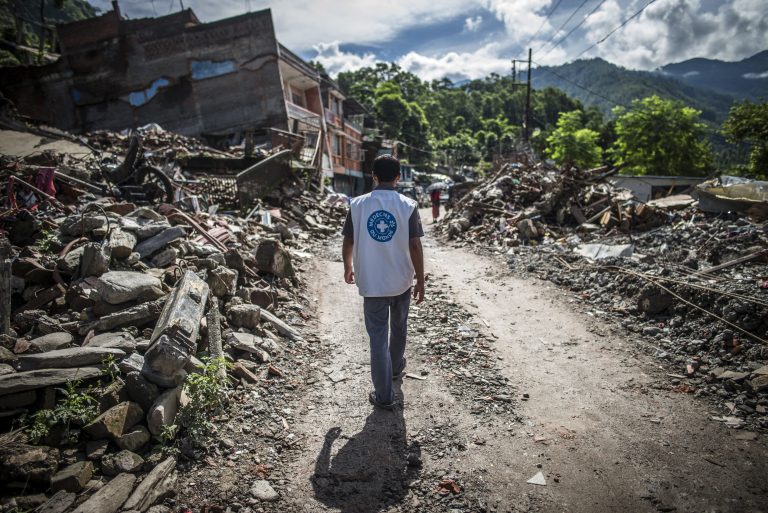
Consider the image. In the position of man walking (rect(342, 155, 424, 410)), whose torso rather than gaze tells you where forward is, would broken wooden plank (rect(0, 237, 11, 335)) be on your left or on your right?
on your left

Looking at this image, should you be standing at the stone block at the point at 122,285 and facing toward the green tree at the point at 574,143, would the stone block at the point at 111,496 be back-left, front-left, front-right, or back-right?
back-right

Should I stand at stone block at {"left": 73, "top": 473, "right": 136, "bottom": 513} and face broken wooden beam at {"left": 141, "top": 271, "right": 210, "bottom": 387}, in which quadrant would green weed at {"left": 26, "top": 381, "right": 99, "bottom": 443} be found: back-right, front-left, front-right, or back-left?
front-left

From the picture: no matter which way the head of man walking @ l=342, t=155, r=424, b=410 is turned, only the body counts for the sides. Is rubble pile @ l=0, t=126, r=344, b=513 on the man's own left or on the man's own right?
on the man's own left

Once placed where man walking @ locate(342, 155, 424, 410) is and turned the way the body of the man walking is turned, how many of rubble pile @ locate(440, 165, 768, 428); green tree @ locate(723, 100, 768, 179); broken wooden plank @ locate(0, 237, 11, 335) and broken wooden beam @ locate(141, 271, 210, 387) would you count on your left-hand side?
2

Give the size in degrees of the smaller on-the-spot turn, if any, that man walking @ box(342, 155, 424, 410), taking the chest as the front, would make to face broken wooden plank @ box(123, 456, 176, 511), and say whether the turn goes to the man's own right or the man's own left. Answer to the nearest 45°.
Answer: approximately 135° to the man's own left

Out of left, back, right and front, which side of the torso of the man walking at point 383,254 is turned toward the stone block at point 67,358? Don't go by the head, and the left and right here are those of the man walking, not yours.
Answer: left

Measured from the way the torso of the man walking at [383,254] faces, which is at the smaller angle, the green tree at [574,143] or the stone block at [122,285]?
the green tree

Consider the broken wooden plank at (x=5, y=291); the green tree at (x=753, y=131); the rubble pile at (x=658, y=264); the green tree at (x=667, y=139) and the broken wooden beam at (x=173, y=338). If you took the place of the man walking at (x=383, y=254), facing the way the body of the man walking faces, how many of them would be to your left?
2

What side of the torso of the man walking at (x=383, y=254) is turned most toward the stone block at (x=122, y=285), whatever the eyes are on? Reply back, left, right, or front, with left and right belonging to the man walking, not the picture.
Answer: left

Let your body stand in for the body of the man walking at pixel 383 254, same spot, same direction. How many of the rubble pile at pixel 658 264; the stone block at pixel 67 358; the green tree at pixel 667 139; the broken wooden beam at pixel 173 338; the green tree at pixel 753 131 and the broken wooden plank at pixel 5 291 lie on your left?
3

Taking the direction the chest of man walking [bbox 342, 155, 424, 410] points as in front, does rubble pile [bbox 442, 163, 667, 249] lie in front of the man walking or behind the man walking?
in front

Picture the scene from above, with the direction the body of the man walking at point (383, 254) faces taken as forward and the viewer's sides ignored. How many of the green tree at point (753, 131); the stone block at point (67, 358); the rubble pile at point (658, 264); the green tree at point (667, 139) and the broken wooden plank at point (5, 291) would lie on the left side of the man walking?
2

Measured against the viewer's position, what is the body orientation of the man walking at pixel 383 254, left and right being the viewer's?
facing away from the viewer

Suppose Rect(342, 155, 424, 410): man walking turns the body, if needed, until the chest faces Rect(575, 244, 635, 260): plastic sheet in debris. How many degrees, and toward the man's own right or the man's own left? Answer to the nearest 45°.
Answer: approximately 45° to the man's own right

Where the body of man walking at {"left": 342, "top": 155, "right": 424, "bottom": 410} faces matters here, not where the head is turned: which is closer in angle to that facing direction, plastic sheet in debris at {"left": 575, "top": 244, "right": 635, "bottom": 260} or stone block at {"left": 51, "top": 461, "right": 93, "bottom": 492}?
the plastic sheet in debris
